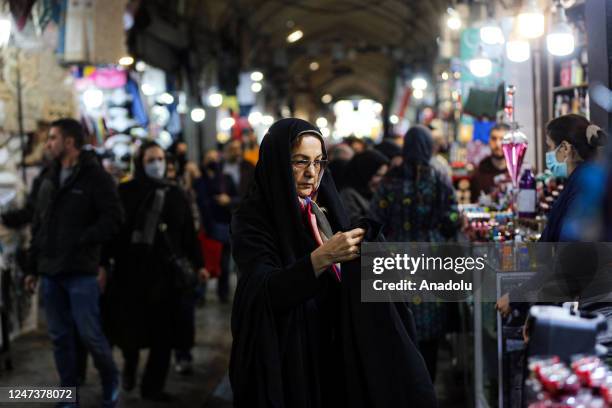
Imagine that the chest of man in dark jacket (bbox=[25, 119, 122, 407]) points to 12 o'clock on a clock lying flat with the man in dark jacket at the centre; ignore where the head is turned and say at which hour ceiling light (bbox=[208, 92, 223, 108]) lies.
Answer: The ceiling light is roughly at 5 o'clock from the man in dark jacket.

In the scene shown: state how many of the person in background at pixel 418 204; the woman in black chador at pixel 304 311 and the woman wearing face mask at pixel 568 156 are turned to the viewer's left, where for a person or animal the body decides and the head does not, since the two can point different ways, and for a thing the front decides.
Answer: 1

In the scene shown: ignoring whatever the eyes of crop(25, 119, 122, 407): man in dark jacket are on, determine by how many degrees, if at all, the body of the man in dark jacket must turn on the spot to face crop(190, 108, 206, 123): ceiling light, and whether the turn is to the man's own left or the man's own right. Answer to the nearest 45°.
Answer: approximately 135° to the man's own right

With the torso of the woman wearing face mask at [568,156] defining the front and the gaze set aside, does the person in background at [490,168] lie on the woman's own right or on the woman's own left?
on the woman's own right

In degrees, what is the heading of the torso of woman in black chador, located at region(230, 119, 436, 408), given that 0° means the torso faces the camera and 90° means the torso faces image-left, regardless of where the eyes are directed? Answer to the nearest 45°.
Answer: approximately 315°

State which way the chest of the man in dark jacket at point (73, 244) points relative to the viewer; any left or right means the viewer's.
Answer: facing the viewer and to the left of the viewer

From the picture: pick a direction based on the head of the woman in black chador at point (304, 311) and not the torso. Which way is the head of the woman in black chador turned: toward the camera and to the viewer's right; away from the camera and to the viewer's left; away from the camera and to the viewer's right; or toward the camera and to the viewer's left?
toward the camera and to the viewer's right

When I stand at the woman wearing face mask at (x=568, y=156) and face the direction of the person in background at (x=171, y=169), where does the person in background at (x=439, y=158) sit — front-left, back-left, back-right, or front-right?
front-right

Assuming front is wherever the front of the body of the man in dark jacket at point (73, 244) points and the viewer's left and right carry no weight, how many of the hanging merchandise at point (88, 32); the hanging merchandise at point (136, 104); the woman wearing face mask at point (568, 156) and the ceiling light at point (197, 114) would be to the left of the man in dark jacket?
1

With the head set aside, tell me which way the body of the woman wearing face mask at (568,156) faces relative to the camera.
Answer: to the viewer's left

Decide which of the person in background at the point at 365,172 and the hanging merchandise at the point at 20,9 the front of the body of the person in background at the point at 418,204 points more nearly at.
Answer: the person in background

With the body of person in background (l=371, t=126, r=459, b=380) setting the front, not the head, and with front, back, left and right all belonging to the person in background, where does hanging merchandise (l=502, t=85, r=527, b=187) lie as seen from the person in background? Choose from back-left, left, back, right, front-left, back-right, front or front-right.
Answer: right

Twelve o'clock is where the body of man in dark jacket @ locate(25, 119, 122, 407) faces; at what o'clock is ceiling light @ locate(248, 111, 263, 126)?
The ceiling light is roughly at 5 o'clock from the man in dark jacket.

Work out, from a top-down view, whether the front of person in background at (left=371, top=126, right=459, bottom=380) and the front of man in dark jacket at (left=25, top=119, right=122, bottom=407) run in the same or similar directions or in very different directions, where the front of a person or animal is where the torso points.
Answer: very different directions

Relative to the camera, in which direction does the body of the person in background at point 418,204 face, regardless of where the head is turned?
away from the camera

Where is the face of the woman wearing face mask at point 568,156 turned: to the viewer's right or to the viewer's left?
to the viewer's left
